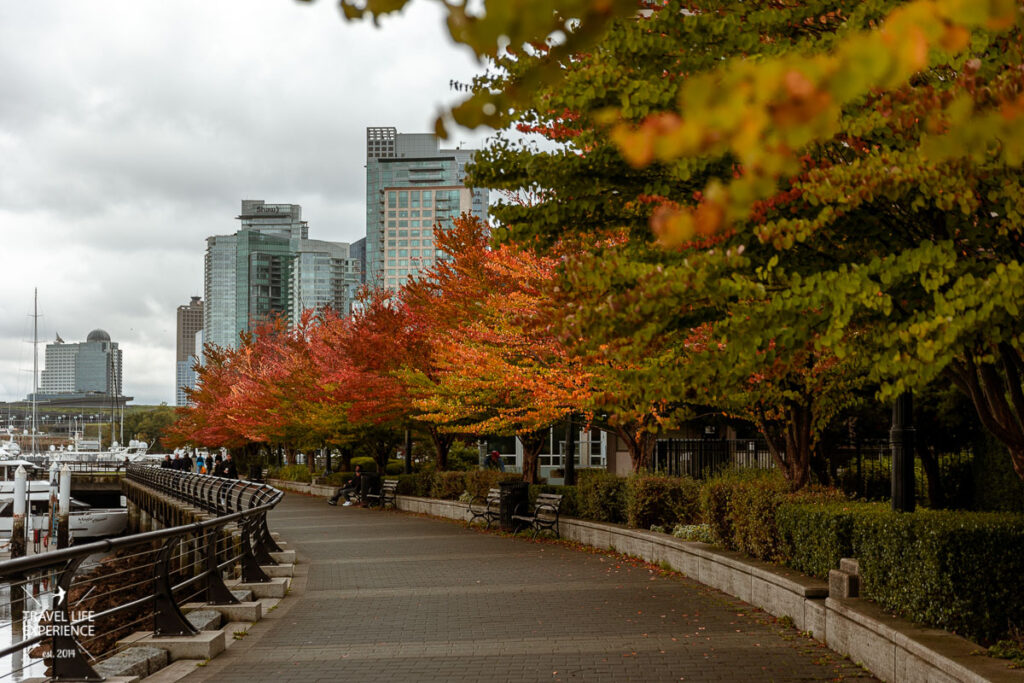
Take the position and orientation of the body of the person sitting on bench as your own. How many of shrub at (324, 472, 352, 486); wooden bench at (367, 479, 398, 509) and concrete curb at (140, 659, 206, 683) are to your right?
1

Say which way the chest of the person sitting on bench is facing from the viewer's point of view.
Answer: to the viewer's left

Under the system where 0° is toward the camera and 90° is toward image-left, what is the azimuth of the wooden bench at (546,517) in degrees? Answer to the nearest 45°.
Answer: approximately 45°

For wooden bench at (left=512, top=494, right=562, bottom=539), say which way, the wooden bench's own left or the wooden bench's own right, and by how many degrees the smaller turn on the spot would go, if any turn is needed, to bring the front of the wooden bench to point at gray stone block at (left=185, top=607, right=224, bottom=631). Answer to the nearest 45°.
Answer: approximately 45° to the wooden bench's own left

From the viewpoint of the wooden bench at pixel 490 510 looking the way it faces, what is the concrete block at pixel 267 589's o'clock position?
The concrete block is roughly at 11 o'clock from the wooden bench.

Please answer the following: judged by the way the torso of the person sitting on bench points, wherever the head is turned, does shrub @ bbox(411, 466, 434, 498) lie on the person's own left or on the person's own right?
on the person's own left

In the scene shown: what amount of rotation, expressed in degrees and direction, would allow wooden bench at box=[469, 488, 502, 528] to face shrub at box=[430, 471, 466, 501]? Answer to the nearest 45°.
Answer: approximately 135° to its right

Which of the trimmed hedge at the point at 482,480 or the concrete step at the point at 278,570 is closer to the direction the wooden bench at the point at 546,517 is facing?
the concrete step

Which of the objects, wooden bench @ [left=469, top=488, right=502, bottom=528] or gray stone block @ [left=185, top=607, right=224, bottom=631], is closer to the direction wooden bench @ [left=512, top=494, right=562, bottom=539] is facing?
the gray stone block

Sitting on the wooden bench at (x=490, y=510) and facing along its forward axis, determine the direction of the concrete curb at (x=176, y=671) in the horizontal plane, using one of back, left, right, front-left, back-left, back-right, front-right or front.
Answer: front-left
